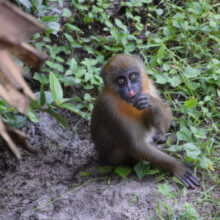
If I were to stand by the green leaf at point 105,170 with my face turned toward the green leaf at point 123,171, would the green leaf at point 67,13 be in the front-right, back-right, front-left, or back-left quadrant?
back-left

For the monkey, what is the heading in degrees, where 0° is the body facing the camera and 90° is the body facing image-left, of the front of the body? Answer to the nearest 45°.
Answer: approximately 315°

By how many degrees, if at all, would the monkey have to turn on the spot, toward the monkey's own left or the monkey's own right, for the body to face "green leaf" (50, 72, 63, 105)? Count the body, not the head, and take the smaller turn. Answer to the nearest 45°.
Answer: approximately 135° to the monkey's own right

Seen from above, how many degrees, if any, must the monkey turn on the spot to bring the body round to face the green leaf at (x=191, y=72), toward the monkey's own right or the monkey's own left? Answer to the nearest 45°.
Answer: approximately 90° to the monkey's own left

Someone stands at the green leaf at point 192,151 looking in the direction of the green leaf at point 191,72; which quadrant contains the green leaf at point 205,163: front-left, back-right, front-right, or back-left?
back-right

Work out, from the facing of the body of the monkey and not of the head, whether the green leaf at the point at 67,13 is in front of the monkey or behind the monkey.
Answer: behind
